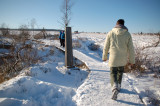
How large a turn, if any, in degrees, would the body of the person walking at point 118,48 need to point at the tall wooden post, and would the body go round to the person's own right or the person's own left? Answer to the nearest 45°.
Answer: approximately 45° to the person's own left

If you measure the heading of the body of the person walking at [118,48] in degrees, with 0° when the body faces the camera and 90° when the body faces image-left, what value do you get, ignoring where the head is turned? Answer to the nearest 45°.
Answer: approximately 180°
